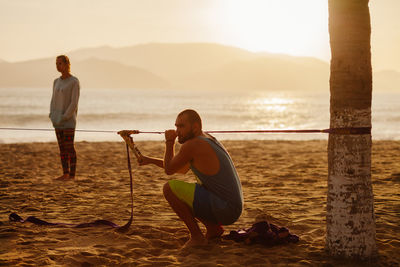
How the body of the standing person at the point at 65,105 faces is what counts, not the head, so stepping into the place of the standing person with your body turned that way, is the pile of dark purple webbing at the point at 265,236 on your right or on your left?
on your left

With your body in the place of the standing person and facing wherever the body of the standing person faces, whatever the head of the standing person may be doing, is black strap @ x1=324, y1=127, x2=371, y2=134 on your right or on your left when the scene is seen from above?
on your left

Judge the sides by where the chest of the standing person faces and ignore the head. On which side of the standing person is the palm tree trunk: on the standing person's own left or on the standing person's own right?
on the standing person's own left
